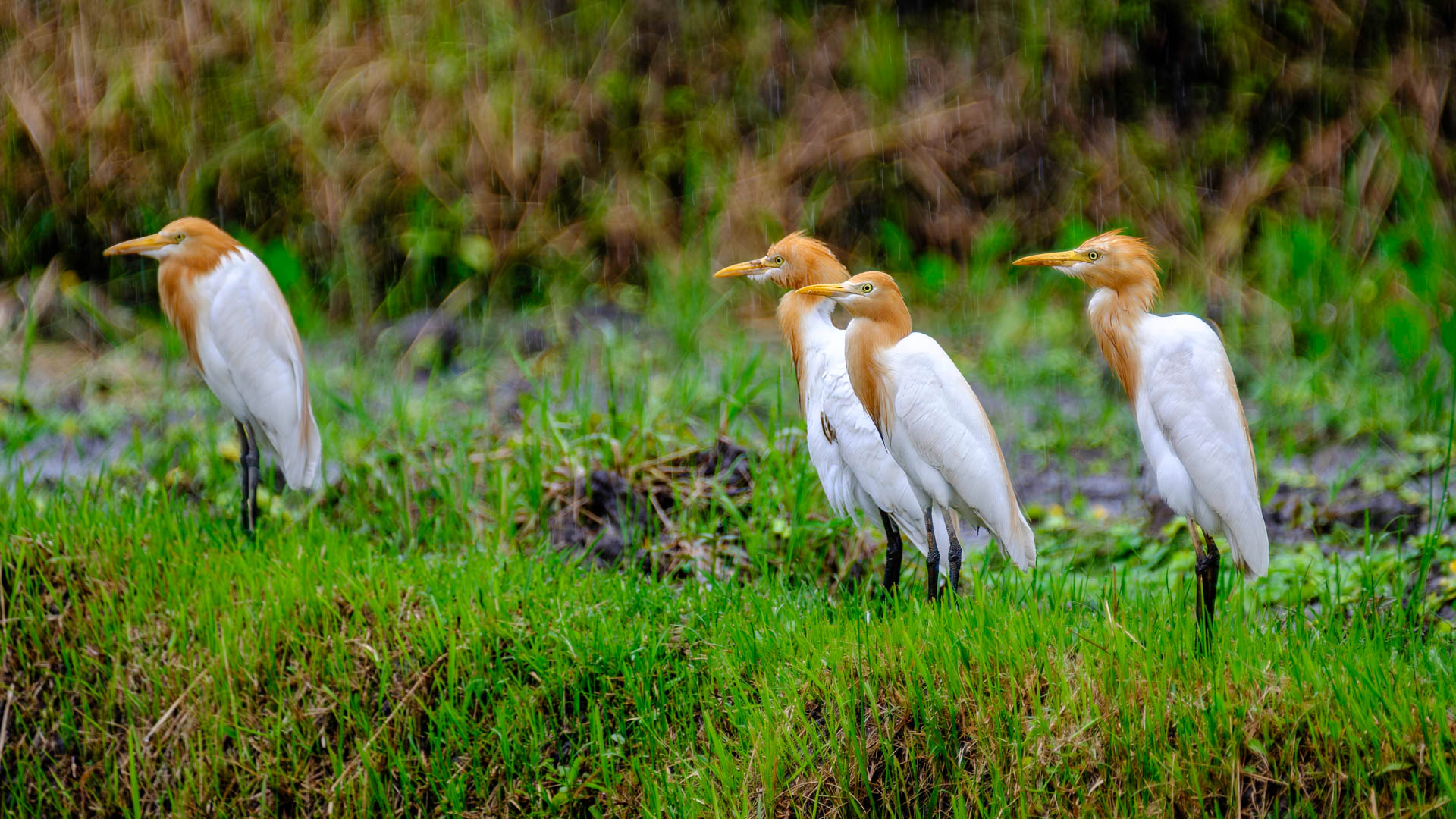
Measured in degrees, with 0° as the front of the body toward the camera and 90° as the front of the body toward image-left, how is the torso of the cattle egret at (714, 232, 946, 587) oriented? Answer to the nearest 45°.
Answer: approximately 90°

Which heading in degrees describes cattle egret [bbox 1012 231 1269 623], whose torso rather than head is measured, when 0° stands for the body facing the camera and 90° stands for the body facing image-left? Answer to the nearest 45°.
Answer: approximately 90°

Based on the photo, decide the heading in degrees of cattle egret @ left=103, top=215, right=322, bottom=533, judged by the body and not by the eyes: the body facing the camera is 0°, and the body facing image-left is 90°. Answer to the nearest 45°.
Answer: approximately 90°

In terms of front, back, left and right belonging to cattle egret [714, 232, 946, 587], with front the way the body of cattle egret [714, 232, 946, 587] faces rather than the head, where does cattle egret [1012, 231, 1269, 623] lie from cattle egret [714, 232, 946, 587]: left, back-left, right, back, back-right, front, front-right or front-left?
back-left

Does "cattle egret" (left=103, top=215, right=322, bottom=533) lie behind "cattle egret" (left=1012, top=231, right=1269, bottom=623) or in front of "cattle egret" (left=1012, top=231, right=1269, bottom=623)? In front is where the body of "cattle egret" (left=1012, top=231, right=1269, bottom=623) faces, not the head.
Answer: in front

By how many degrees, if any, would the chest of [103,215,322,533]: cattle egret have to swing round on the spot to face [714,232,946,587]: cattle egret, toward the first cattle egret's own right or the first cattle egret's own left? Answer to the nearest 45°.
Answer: approximately 135° to the first cattle egret's own left

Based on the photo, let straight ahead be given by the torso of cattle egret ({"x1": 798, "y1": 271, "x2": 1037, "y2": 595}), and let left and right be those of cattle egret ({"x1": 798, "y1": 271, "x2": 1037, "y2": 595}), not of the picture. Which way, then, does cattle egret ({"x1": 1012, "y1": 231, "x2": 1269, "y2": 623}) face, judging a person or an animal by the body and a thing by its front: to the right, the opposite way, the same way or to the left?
the same way

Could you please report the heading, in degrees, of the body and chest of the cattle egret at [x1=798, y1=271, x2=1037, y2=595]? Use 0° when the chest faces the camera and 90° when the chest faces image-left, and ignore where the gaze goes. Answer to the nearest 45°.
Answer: approximately 90°

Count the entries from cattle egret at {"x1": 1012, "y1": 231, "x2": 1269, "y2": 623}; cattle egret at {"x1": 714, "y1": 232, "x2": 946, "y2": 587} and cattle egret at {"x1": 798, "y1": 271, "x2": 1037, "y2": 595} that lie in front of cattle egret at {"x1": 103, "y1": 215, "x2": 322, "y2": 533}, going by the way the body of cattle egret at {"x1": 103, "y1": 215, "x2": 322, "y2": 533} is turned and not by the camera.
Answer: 0
